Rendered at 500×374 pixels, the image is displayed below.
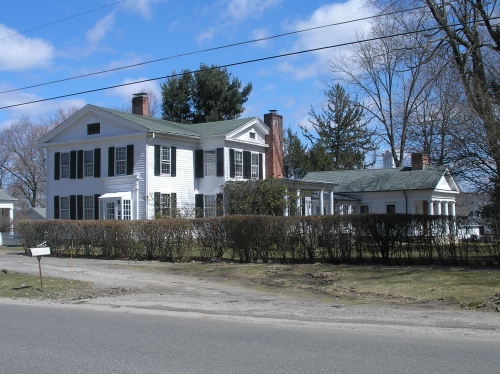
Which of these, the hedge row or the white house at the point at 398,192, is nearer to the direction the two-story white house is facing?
the hedge row

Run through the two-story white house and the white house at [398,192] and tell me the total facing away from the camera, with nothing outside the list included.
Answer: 0

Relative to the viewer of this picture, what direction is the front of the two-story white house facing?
facing the viewer and to the left of the viewer

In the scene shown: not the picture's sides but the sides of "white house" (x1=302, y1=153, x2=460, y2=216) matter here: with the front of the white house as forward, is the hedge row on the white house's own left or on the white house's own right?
on the white house's own right

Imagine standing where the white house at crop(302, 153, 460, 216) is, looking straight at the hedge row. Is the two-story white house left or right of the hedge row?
right

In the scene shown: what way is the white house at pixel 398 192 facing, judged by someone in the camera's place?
facing the viewer and to the right of the viewer

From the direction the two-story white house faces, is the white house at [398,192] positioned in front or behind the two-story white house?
behind

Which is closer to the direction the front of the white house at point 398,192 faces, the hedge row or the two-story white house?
the hedge row

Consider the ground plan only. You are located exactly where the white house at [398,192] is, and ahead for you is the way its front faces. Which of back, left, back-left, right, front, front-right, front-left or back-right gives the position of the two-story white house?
right

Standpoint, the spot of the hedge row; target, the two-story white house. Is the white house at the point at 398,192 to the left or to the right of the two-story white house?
right
